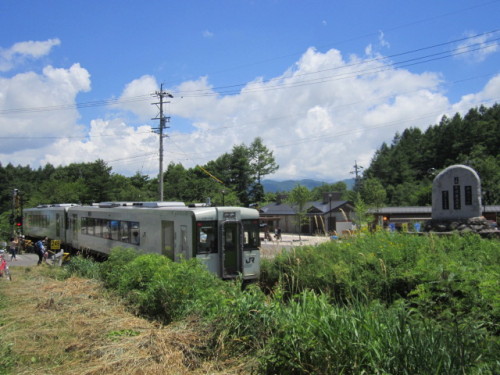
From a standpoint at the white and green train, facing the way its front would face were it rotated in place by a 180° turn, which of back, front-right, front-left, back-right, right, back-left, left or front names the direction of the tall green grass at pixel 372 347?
back-left

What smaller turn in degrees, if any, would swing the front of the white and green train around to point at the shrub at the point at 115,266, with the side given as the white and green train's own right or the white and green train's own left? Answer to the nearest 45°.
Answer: approximately 90° to the white and green train's own right

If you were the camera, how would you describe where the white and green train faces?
facing the viewer and to the right of the viewer
